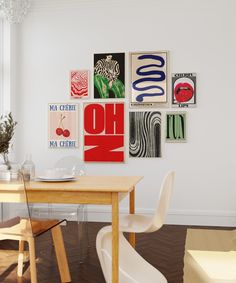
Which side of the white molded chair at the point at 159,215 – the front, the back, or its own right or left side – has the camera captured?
left

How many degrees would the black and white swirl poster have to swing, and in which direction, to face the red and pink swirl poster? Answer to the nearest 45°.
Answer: approximately 90° to its right

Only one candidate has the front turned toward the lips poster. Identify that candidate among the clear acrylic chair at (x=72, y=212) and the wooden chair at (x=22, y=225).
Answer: the wooden chair at (x=22, y=225)

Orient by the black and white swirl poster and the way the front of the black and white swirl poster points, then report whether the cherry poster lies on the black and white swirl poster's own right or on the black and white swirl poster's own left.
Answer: on the black and white swirl poster's own right

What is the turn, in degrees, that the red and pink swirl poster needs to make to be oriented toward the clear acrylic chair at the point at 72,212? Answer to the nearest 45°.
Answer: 0° — it already faces it
